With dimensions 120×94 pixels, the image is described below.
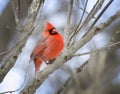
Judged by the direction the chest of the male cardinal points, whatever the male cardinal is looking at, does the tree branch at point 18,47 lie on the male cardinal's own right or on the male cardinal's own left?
on the male cardinal's own right
